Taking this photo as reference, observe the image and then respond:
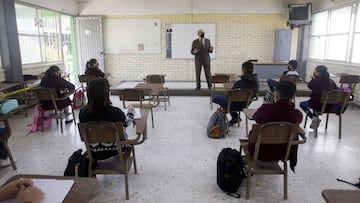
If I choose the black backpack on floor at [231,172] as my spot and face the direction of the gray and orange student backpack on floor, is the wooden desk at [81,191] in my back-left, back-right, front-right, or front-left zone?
back-left

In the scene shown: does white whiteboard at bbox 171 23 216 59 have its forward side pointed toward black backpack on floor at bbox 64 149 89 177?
yes

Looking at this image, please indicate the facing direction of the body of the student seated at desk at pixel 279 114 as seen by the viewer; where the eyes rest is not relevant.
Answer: away from the camera

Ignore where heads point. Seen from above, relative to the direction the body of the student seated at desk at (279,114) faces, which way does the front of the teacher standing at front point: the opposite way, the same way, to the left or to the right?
the opposite way

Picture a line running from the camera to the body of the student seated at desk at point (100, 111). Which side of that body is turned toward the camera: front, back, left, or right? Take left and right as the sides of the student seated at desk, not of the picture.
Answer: back

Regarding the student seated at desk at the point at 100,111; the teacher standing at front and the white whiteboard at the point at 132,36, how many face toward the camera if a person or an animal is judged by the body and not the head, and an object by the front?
2

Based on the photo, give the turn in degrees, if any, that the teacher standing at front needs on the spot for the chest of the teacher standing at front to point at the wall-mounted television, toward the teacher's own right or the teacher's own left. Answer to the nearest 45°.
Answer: approximately 135° to the teacher's own left

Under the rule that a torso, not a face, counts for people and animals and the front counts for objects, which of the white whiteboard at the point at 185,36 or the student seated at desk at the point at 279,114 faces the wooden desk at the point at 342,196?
the white whiteboard

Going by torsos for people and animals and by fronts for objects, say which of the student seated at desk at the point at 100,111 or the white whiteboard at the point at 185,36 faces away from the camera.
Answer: the student seated at desk

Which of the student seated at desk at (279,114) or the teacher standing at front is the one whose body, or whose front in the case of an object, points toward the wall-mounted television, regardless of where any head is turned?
the student seated at desk

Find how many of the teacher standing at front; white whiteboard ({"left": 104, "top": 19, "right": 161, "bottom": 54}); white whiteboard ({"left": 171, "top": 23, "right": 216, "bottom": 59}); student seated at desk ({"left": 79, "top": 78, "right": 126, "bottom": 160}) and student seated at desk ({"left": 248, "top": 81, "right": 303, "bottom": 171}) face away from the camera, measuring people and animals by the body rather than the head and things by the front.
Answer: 2
